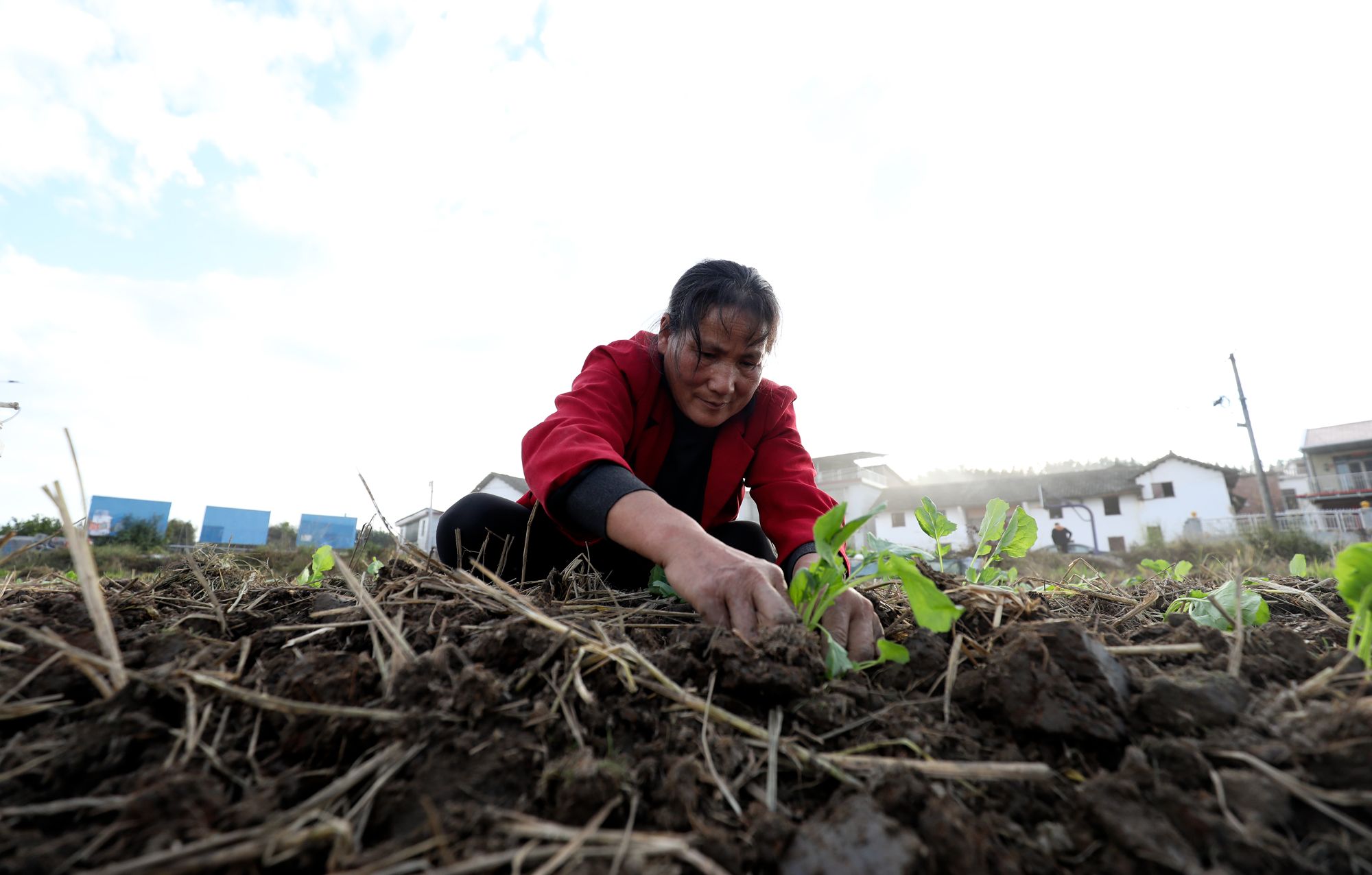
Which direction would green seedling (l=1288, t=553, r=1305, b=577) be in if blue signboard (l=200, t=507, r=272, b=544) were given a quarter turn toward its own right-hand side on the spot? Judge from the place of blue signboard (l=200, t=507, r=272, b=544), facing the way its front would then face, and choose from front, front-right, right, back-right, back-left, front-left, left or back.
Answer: left

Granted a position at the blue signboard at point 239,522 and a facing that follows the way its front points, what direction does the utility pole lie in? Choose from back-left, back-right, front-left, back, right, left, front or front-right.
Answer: front-left

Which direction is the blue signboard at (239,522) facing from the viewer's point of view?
toward the camera

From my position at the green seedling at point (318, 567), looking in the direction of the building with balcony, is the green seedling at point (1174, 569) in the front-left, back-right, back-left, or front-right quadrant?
front-right

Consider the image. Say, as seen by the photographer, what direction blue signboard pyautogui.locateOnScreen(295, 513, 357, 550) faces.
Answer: facing the viewer

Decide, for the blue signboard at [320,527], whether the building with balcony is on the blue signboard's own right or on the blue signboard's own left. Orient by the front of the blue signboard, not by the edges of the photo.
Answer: on the blue signboard's own left

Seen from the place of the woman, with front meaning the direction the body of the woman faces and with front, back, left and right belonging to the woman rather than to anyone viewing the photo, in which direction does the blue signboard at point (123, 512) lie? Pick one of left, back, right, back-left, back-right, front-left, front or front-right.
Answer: back

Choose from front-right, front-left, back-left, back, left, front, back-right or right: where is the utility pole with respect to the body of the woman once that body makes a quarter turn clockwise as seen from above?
back

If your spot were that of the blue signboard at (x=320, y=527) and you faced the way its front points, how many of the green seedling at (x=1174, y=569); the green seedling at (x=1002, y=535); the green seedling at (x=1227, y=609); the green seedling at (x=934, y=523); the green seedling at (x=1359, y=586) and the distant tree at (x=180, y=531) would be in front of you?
5

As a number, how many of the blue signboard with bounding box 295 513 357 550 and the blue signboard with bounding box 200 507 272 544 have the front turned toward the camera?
2
